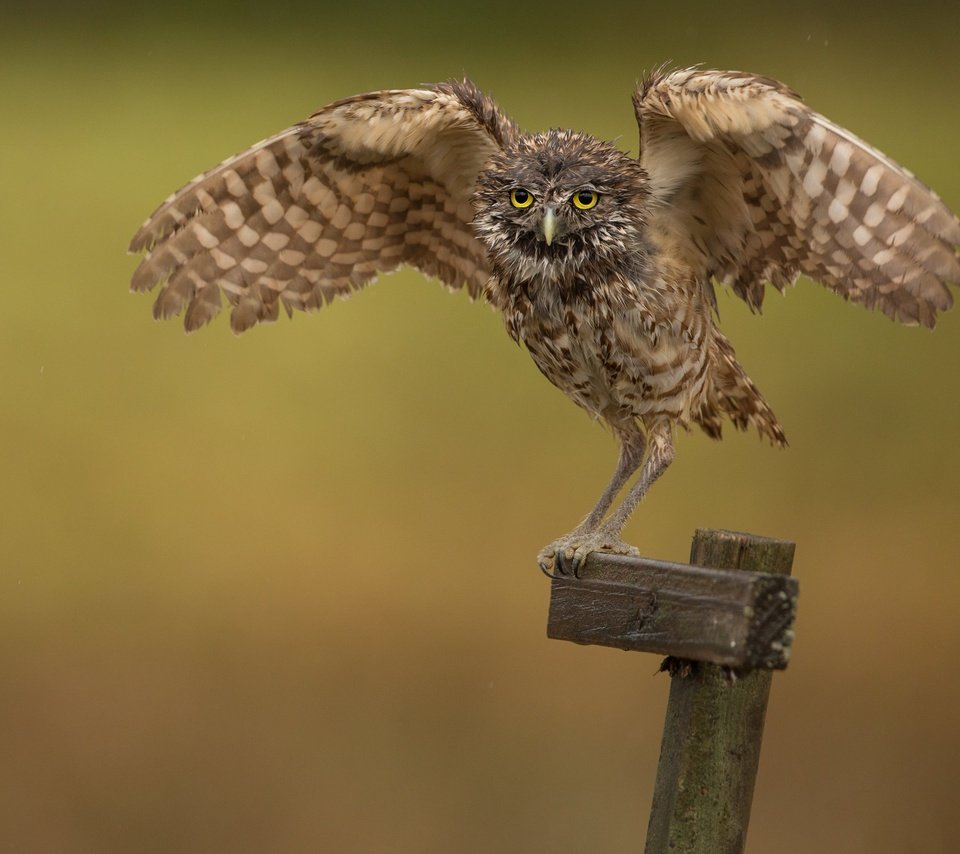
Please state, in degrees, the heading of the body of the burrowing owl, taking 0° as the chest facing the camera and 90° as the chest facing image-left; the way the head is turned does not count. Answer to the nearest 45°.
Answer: approximately 45°
